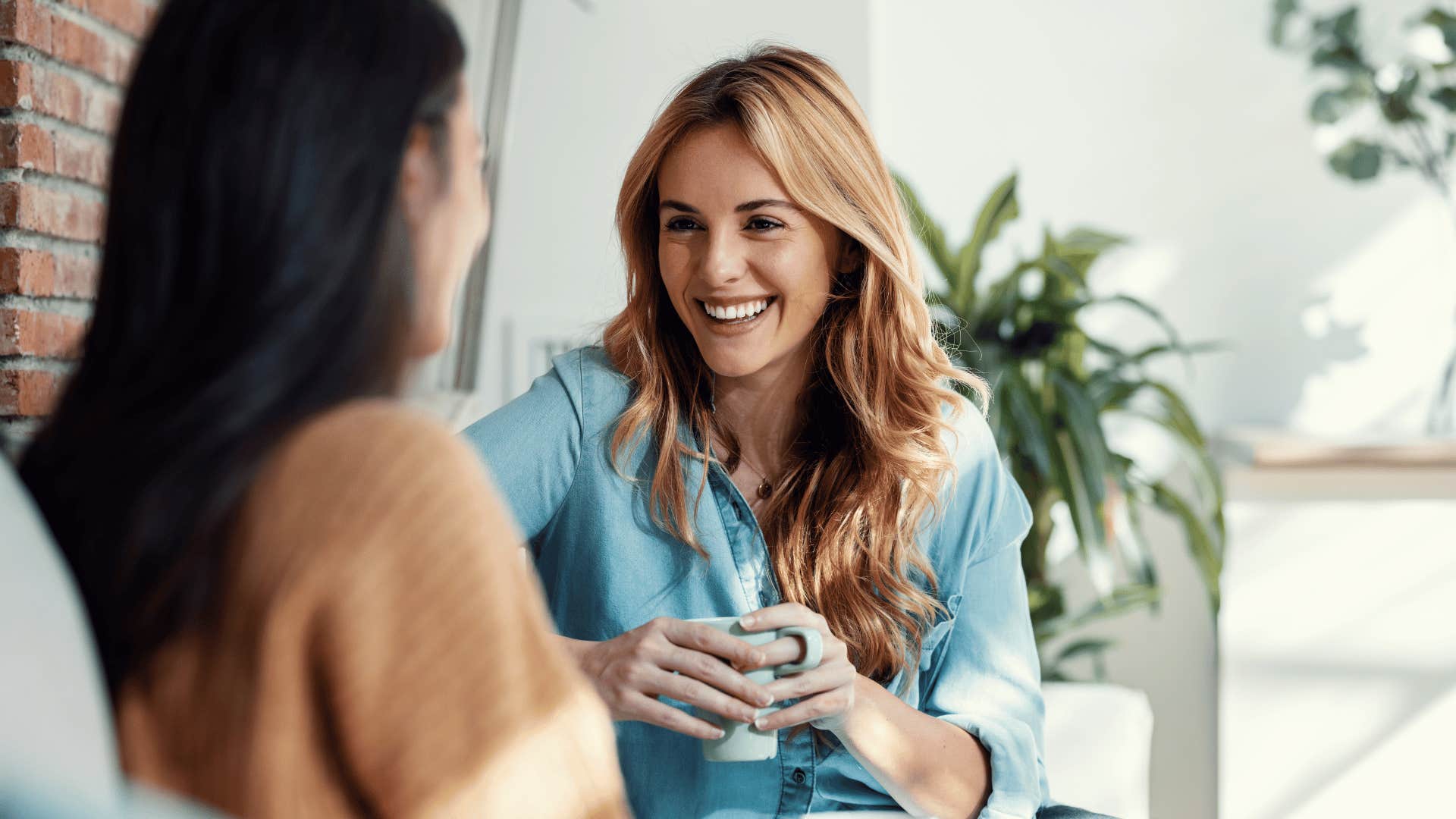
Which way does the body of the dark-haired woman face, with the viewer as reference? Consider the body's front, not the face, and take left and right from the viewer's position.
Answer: facing away from the viewer and to the right of the viewer

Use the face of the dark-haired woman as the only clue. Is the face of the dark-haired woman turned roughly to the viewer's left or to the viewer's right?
to the viewer's right

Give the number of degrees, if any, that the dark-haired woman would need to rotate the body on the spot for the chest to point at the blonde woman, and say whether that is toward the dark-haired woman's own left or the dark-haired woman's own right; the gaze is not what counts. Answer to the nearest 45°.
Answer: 0° — they already face them

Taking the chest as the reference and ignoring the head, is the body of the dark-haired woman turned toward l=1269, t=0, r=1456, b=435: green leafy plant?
yes
